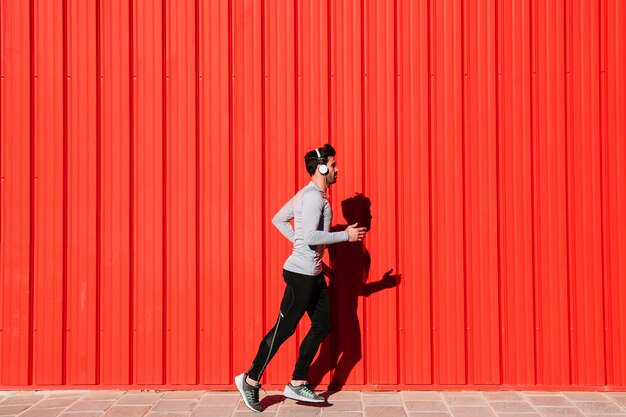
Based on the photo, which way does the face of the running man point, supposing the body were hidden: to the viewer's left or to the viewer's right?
to the viewer's right

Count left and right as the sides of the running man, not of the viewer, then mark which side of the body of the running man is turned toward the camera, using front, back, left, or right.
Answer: right
